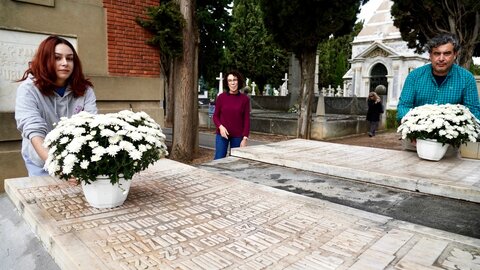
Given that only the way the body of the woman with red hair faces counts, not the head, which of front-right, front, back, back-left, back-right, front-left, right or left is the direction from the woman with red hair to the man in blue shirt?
front-left

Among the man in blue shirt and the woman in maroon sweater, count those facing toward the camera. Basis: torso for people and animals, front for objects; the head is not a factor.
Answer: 2

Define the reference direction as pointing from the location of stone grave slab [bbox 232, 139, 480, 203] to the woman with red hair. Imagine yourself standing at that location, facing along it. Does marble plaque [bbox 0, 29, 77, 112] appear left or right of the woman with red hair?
right

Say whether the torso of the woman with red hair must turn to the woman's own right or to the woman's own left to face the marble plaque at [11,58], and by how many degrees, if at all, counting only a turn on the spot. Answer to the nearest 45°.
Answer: approximately 135° to the woman's own left

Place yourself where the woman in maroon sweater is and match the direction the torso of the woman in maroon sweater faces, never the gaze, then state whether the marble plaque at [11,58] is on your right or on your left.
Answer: on your right

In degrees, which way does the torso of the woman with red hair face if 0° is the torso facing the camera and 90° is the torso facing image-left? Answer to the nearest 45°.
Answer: approximately 315°

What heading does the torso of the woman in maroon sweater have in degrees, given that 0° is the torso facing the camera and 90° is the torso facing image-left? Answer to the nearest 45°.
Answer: approximately 0°

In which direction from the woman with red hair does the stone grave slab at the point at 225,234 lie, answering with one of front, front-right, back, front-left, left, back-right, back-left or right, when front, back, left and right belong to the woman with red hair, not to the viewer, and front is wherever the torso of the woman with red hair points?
front

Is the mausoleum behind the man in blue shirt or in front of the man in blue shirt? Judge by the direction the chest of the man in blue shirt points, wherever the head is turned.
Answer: behind

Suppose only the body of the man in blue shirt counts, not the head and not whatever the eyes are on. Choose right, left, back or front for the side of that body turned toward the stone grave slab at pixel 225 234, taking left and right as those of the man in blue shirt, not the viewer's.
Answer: front

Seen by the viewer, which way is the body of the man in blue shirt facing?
toward the camera

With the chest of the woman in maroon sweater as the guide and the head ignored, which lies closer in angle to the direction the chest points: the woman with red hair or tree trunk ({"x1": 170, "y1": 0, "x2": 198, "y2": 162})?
the woman with red hair

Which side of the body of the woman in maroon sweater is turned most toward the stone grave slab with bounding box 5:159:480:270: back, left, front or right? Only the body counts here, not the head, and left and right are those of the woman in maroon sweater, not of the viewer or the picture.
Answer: front
